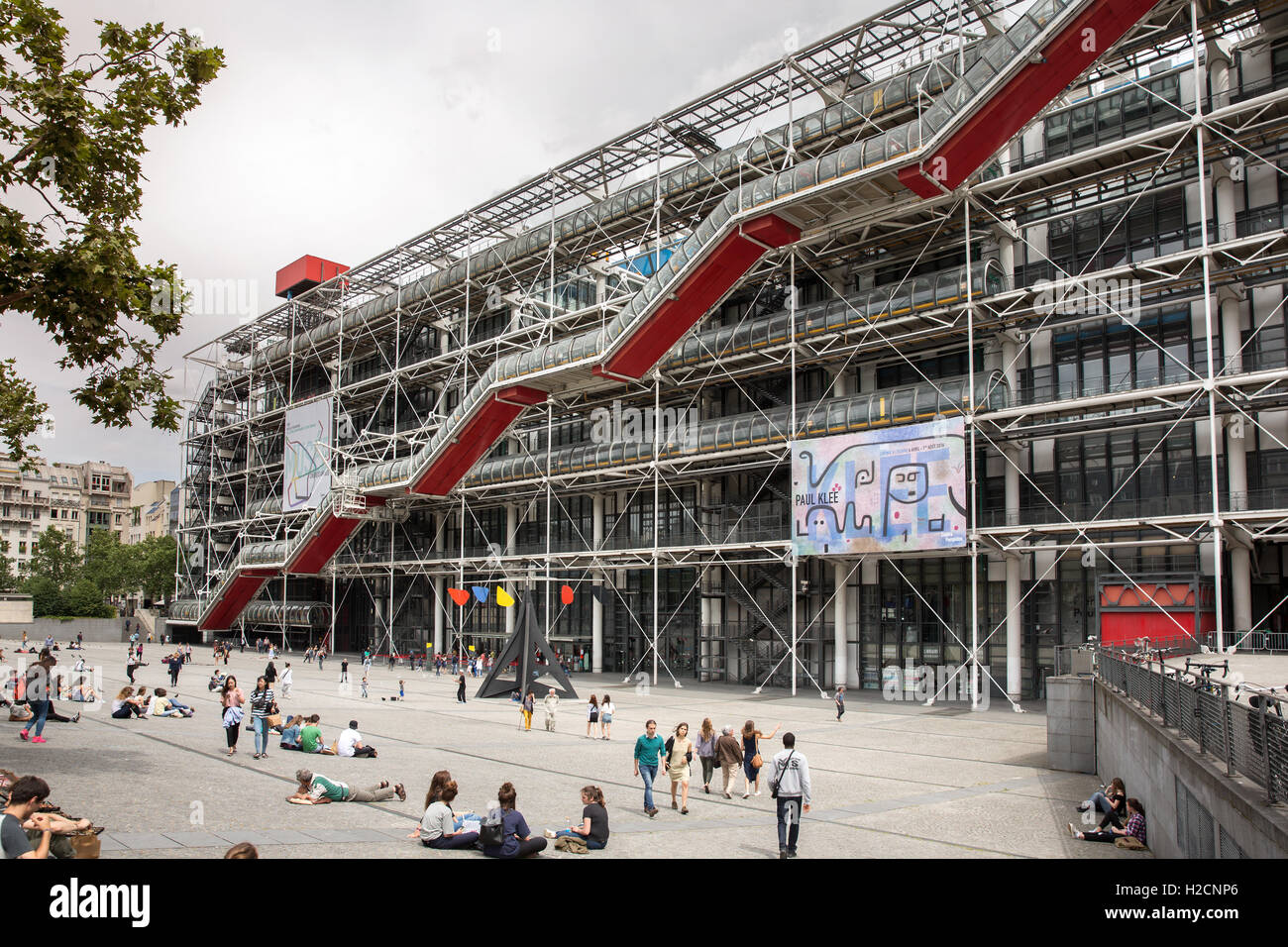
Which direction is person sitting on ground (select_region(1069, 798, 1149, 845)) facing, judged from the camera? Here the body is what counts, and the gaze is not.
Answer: to the viewer's left

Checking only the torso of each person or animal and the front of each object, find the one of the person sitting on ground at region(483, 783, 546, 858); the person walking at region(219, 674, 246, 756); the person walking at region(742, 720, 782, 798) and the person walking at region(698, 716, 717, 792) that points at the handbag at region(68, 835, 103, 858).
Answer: the person walking at region(219, 674, 246, 756)

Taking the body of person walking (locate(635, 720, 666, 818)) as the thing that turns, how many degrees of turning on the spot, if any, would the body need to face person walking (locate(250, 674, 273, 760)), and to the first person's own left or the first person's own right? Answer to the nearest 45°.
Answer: approximately 135° to the first person's own right

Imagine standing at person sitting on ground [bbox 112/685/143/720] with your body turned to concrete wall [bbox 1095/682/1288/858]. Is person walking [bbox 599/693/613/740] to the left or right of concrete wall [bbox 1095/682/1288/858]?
left

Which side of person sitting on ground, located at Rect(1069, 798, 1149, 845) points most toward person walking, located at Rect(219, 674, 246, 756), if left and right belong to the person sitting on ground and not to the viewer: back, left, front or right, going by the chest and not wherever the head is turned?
front

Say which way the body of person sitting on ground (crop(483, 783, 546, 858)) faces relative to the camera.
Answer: away from the camera

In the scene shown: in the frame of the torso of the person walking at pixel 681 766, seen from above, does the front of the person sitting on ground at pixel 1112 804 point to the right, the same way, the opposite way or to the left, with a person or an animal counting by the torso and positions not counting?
to the right

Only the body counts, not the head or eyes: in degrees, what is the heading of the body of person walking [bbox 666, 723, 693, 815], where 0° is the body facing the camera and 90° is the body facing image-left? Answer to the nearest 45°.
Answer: approximately 0°

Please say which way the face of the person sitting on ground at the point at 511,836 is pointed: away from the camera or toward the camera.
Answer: away from the camera

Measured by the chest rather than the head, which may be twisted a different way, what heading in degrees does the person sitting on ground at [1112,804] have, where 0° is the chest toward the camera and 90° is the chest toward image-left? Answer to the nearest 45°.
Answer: approximately 90°

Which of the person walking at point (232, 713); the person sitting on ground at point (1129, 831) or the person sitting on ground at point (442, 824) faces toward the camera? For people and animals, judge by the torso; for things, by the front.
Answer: the person walking

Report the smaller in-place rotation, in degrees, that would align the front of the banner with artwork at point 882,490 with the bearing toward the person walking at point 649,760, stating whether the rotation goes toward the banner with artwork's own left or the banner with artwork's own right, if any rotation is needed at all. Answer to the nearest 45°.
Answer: approximately 45° to the banner with artwork's own left
